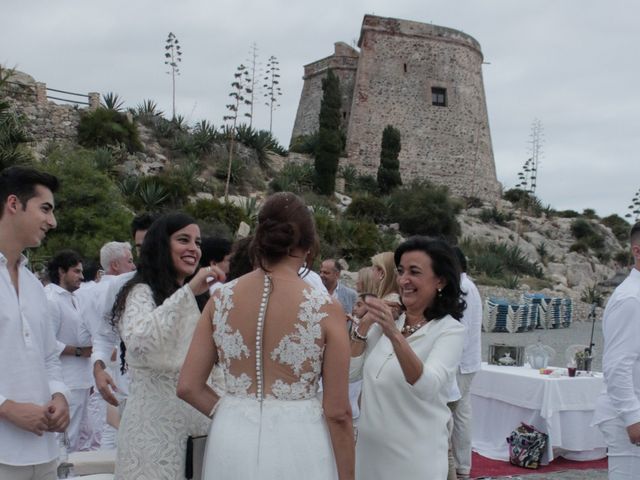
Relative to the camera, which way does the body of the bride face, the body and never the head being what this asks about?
away from the camera

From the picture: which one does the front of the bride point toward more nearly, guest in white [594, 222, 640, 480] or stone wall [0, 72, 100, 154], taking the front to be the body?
the stone wall

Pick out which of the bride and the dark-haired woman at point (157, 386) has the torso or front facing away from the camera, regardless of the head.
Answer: the bride

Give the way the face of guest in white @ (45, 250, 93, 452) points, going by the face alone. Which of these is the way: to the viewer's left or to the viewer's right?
to the viewer's right

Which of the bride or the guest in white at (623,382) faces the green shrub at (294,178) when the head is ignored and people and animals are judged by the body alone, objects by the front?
the bride

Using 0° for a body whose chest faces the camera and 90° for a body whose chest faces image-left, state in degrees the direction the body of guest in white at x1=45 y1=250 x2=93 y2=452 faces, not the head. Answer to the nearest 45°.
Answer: approximately 270°

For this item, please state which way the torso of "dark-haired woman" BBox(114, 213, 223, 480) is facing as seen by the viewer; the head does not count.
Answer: to the viewer's right

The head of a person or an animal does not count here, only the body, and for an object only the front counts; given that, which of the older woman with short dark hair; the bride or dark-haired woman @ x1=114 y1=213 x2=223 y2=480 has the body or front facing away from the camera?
the bride

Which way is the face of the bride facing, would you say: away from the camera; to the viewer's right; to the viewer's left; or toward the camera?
away from the camera

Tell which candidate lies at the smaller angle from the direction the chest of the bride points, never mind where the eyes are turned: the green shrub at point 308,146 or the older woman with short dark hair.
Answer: the green shrub
